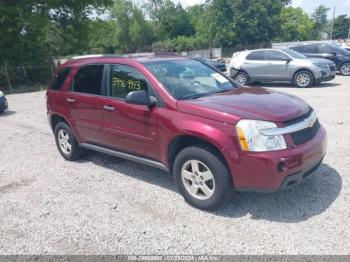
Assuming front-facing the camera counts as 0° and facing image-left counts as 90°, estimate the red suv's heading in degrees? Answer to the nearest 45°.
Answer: approximately 315°

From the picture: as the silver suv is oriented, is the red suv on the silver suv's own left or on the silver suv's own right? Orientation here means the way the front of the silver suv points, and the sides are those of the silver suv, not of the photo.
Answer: on the silver suv's own right

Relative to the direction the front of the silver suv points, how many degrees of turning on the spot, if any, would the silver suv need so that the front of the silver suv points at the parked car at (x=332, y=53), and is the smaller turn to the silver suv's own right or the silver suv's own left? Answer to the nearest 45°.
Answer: approximately 90° to the silver suv's own left

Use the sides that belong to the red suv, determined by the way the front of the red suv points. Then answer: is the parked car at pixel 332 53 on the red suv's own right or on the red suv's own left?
on the red suv's own left

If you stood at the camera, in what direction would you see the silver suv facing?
facing the viewer and to the right of the viewer

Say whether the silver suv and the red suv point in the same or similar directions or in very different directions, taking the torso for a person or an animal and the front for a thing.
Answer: same or similar directions
